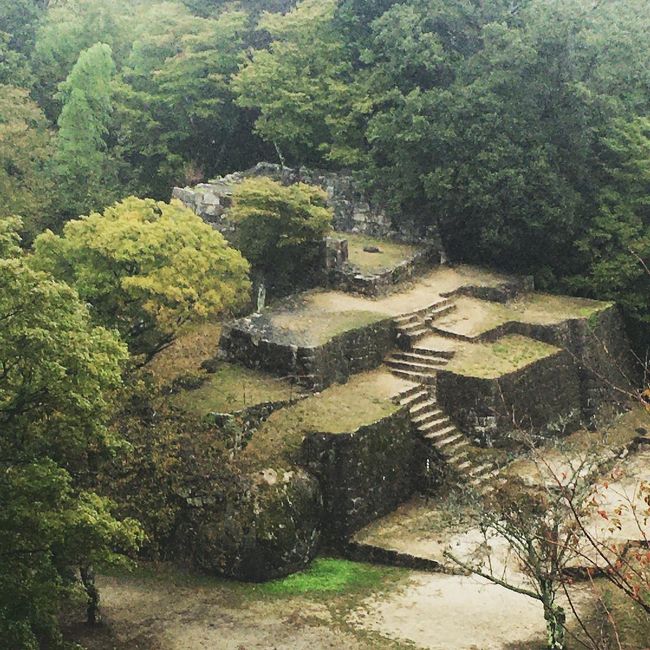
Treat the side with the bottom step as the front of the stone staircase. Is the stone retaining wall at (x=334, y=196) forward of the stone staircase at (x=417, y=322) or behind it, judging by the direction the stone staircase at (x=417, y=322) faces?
behind

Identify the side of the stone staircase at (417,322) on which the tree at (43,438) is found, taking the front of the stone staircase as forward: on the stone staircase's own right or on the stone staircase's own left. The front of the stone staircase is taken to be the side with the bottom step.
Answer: on the stone staircase's own right

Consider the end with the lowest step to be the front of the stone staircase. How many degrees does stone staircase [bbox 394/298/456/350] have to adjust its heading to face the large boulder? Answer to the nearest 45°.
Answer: approximately 45° to its right

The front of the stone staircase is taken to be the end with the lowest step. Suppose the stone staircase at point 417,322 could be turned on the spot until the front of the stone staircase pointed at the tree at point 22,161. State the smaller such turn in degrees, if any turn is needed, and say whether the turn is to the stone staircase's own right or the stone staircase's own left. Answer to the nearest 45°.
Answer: approximately 135° to the stone staircase's own right

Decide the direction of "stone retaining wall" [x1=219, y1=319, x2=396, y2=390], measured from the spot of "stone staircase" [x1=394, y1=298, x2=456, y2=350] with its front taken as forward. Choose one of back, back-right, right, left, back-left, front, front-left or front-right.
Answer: right

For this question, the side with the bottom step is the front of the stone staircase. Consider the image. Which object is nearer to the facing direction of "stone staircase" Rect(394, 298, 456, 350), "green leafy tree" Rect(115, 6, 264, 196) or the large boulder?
the large boulder

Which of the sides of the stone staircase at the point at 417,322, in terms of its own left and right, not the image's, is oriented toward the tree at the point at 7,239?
right

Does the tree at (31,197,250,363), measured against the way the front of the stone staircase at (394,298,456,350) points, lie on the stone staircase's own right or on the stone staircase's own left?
on the stone staircase's own right
